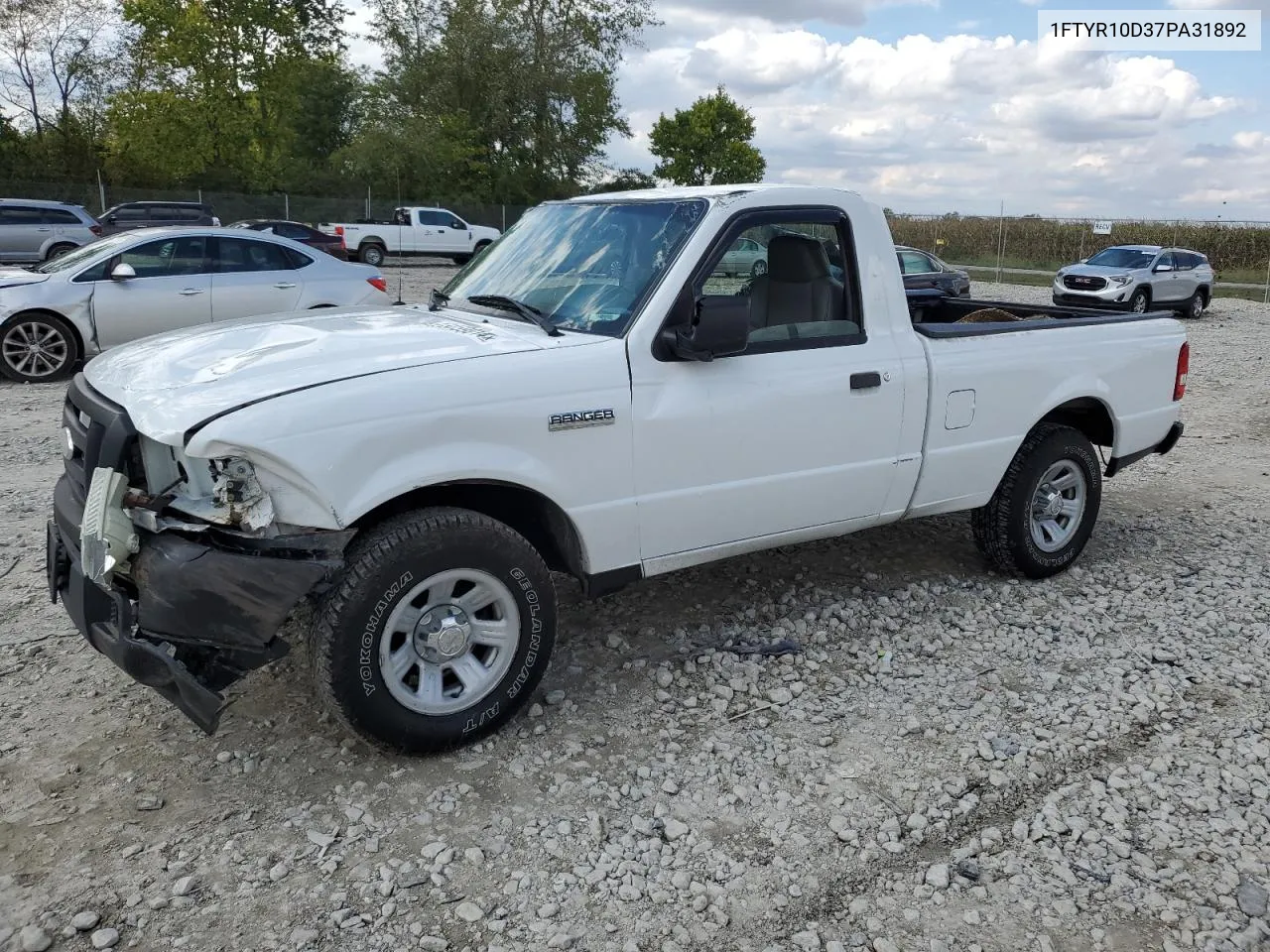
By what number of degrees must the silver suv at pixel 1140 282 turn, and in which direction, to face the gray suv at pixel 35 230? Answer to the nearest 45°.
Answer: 0° — it already faces it

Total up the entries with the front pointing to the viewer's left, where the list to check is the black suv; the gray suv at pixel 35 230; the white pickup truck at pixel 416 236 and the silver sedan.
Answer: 3

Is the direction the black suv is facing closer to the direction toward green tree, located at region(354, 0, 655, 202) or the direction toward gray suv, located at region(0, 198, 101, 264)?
the gray suv

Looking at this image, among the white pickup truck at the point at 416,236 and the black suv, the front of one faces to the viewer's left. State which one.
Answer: the black suv

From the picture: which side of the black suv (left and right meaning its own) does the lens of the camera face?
left

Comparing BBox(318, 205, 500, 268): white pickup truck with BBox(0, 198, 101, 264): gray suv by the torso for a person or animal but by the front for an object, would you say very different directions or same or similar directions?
very different directions

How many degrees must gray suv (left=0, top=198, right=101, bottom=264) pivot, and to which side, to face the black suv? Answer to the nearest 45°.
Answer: approximately 135° to its right

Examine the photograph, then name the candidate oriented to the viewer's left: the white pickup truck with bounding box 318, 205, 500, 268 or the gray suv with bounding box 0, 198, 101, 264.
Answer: the gray suv

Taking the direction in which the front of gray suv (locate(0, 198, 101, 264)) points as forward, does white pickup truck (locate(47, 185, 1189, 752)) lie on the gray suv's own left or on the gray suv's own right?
on the gray suv's own left

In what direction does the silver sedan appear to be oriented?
to the viewer's left

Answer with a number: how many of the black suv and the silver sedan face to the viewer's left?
2

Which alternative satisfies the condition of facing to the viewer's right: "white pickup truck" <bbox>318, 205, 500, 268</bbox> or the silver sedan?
the white pickup truck
